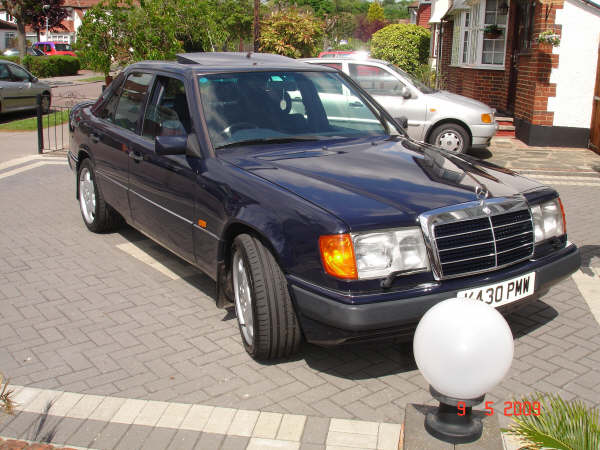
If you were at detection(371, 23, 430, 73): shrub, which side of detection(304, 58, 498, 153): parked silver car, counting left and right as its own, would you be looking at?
left

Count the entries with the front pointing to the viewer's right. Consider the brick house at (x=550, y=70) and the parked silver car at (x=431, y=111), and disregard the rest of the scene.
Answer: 1

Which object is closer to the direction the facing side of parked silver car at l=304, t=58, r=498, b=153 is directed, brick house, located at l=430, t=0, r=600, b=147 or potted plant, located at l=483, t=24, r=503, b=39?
the brick house

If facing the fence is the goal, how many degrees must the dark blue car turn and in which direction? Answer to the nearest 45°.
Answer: approximately 180°

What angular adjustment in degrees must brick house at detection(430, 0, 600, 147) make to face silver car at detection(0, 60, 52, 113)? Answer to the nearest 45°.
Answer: approximately 45° to its right

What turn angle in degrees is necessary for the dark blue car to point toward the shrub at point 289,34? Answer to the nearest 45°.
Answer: approximately 135° to its left

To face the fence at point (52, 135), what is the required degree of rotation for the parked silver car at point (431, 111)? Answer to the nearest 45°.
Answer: approximately 180°

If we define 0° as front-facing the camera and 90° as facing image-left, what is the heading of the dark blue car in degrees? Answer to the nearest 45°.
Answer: approximately 315°

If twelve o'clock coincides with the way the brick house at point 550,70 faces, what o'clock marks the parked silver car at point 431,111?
The parked silver car is roughly at 12 o'clock from the brick house.

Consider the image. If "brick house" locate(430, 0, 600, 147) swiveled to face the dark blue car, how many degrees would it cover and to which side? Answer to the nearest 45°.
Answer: approximately 45° to its left

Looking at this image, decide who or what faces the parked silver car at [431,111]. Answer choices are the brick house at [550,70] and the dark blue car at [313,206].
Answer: the brick house

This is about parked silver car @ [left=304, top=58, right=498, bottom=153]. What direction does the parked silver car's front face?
to the viewer's right

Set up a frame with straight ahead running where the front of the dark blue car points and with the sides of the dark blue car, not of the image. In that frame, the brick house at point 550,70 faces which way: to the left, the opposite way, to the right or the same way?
to the right

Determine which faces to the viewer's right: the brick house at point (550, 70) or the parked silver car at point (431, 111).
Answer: the parked silver car

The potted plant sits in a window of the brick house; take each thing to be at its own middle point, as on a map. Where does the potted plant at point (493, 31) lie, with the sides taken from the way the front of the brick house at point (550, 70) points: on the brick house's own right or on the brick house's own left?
on the brick house's own right

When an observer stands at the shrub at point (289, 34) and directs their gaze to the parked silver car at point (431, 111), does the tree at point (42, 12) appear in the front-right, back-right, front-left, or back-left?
back-right
